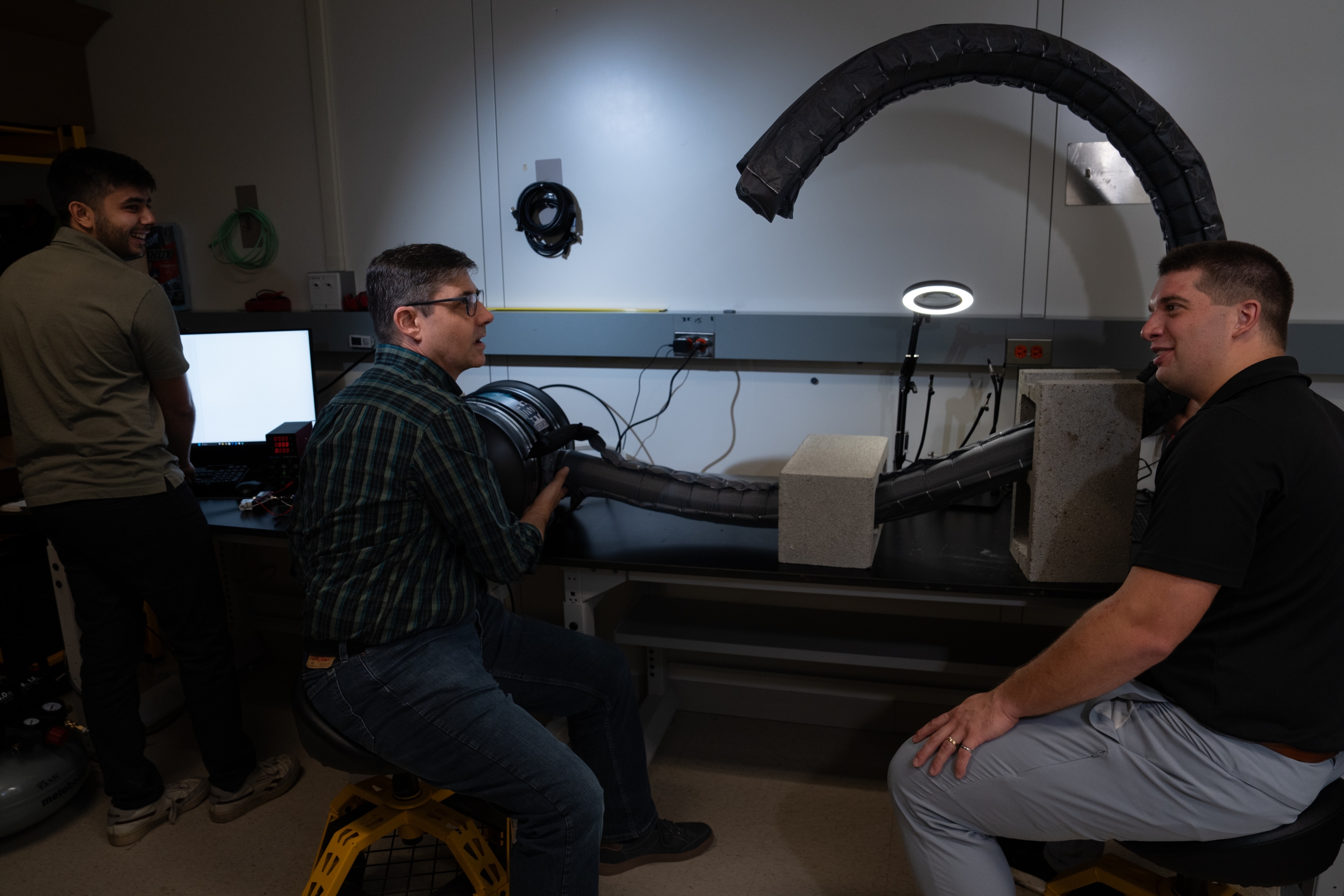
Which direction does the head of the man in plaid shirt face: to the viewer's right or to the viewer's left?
to the viewer's right

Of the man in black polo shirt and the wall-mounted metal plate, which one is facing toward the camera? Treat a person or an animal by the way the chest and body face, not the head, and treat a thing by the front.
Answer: the wall-mounted metal plate

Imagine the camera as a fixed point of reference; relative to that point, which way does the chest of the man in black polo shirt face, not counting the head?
to the viewer's left

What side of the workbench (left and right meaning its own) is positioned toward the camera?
front

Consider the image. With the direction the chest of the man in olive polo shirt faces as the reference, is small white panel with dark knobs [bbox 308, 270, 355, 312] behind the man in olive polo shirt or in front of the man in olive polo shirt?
in front

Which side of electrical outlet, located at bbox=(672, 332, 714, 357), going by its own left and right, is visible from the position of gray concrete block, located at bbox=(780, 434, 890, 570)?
front

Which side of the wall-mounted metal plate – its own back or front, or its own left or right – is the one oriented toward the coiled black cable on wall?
right

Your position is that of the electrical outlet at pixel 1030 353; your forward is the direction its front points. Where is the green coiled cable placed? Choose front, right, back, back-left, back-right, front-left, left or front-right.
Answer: right

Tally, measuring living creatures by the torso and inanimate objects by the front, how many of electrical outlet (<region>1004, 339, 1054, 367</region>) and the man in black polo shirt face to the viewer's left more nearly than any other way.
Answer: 1

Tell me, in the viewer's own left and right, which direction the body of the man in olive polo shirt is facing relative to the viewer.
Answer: facing away from the viewer and to the right of the viewer

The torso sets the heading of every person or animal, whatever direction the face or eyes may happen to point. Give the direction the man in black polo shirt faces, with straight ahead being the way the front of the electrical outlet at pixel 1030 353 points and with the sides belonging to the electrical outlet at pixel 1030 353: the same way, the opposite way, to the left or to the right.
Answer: to the right

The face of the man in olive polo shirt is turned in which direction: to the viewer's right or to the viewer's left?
to the viewer's right

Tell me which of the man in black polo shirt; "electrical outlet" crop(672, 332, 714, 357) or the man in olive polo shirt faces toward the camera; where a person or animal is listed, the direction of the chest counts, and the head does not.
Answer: the electrical outlet
